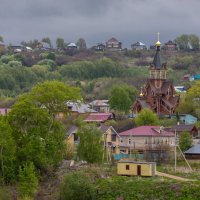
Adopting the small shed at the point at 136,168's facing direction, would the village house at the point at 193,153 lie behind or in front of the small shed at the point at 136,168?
behind

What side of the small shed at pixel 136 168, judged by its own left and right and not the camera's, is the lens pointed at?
front

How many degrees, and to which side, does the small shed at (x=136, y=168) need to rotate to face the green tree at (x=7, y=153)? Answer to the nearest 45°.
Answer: approximately 90° to its right

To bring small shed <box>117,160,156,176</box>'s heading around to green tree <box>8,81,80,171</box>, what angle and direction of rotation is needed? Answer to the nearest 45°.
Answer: approximately 90° to its right

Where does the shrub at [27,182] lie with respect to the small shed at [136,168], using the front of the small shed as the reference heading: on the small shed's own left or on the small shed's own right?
on the small shed's own right
